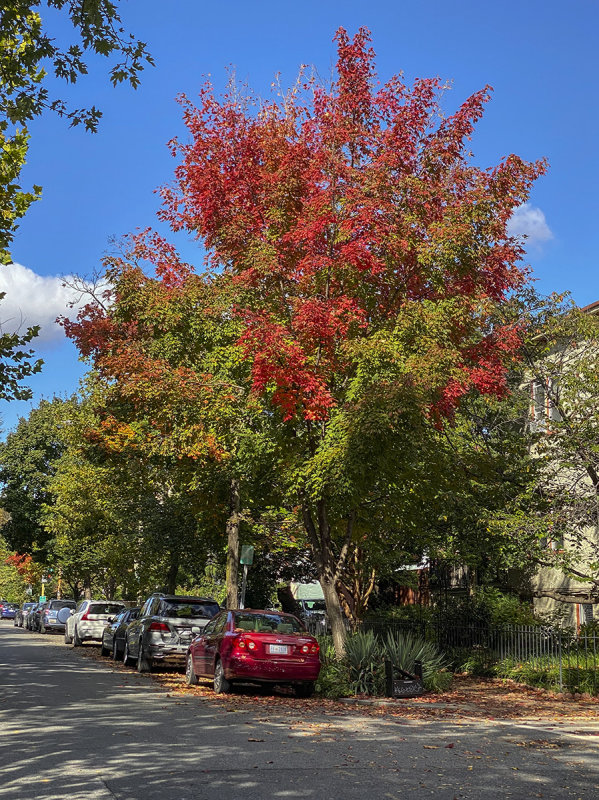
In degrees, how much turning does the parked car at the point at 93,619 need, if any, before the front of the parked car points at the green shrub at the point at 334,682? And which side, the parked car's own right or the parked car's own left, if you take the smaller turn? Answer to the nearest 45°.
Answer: approximately 180°

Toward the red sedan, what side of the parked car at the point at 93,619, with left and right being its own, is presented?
back

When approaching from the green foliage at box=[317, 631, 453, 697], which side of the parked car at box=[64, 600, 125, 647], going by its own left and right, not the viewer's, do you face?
back

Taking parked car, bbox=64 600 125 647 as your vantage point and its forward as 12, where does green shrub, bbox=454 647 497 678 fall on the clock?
The green shrub is roughly at 5 o'clock from the parked car.

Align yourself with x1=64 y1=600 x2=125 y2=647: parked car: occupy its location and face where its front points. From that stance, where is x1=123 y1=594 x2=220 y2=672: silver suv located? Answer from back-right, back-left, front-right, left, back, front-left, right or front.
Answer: back

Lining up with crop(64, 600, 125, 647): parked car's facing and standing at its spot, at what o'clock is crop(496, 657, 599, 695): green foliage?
The green foliage is roughly at 5 o'clock from the parked car.

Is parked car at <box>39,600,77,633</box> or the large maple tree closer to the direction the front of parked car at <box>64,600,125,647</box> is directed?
the parked car

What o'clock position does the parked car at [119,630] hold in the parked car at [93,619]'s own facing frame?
the parked car at [119,630] is roughly at 6 o'clock from the parked car at [93,619].

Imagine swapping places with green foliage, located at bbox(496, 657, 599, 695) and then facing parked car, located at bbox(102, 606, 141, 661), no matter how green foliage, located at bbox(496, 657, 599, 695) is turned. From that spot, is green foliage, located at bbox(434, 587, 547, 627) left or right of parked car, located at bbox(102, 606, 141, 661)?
right

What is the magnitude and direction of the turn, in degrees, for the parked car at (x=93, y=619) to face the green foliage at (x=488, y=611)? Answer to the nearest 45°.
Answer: approximately 135° to its right

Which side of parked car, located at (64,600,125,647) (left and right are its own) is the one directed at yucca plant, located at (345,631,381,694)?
back

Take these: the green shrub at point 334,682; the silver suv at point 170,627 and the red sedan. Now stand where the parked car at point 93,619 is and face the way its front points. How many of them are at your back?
3

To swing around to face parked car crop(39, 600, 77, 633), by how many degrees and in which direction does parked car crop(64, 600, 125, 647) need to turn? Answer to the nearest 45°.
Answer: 0° — it already faces it

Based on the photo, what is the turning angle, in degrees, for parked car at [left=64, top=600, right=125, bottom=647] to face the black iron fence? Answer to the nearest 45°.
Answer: approximately 135° to its right

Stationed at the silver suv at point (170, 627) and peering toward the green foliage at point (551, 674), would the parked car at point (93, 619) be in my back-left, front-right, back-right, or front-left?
back-left

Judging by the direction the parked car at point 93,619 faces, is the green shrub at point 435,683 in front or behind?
behind

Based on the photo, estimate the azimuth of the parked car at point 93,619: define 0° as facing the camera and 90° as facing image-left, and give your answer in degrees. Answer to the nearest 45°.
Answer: approximately 180°
